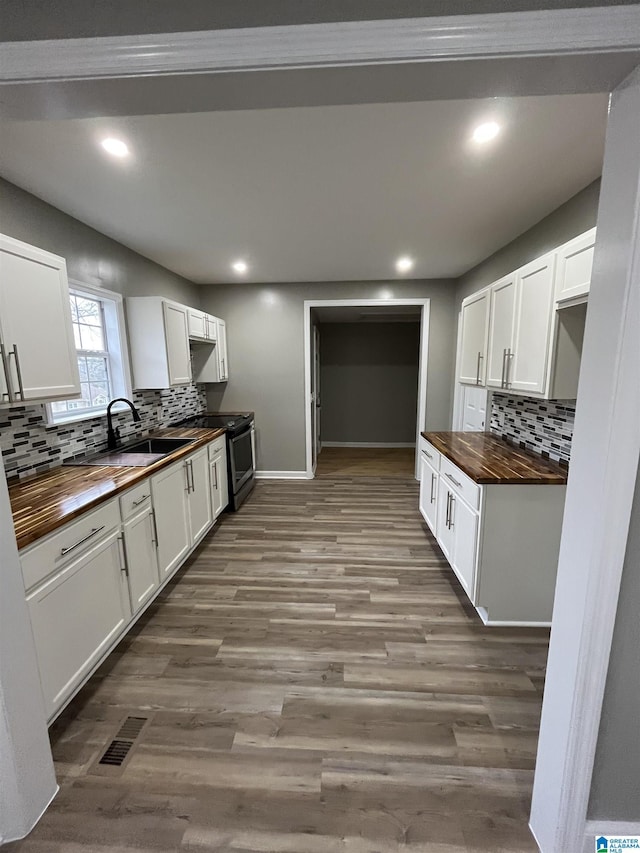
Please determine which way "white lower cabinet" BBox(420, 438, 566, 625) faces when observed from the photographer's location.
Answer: facing to the left of the viewer

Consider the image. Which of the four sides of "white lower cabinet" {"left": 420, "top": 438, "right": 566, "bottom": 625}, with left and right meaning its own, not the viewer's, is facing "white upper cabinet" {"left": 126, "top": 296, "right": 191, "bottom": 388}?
front

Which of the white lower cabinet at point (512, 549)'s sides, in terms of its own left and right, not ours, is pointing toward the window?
front

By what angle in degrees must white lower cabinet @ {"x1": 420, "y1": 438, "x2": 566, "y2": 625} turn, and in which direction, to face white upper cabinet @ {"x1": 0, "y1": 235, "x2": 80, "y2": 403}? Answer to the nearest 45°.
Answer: approximately 45° to its left
